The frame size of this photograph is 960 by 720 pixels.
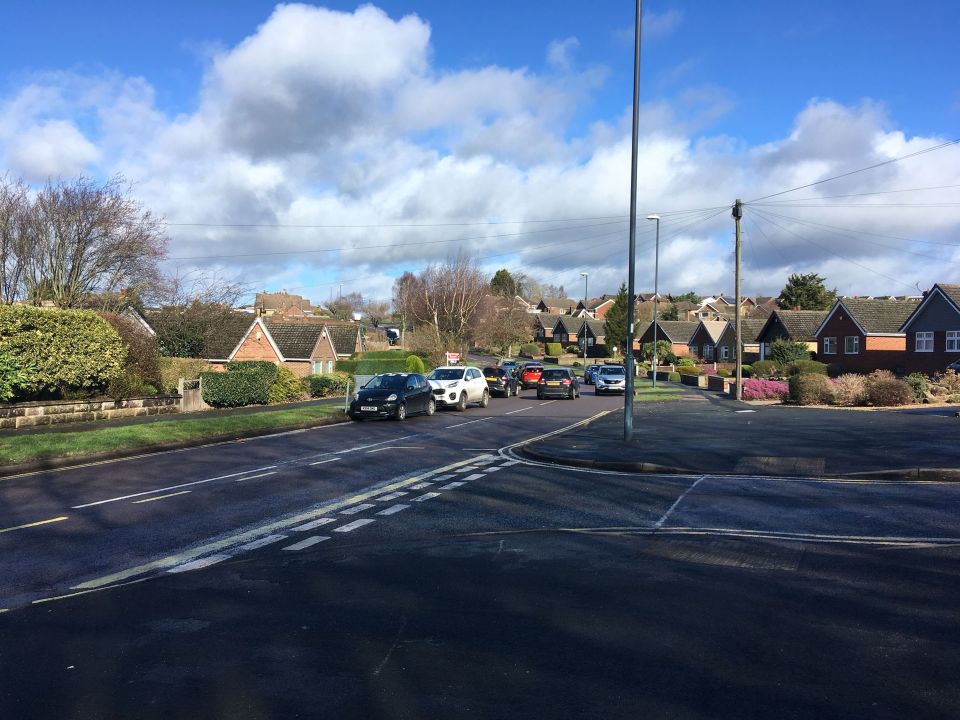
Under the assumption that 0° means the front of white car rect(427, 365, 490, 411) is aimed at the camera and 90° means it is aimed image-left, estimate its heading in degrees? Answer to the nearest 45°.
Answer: approximately 45°

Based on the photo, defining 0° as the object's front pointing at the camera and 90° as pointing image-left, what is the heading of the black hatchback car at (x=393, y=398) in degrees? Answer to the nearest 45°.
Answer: approximately 45°

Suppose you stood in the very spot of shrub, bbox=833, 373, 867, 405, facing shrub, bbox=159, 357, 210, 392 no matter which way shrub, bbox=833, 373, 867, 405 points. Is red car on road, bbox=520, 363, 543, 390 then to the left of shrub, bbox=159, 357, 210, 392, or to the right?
right

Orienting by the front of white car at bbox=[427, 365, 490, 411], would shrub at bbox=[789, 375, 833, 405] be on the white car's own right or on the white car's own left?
on the white car's own left

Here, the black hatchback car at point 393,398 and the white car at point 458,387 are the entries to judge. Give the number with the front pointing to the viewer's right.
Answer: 0

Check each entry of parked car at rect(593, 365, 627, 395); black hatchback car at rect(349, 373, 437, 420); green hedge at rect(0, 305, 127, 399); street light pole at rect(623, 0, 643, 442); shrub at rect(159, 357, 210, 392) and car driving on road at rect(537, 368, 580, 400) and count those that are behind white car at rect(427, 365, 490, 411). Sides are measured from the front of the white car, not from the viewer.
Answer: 2

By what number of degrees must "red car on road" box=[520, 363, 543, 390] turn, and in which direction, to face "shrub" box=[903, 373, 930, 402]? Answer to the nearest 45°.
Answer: approximately 135° to its right

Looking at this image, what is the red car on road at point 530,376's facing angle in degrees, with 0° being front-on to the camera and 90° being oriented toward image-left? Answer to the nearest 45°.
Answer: approximately 180°

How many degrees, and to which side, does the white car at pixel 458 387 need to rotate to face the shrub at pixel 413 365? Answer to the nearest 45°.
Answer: approximately 135° to its right

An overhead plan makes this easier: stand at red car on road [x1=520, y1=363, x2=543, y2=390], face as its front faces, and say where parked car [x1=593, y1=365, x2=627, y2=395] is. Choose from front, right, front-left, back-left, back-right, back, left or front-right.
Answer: back-right

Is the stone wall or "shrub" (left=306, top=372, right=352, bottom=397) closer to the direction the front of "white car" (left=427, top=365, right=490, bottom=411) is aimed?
the stone wall
